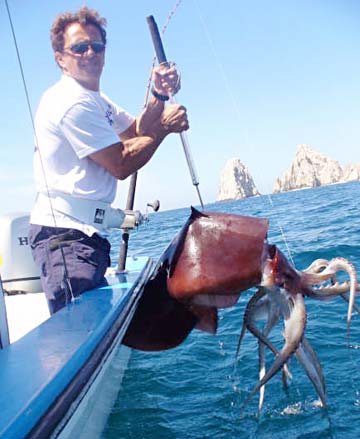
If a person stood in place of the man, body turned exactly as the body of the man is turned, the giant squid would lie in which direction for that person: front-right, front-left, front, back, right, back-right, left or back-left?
front

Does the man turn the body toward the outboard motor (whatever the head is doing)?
no

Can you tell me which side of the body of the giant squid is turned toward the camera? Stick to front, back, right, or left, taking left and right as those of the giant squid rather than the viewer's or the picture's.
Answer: right

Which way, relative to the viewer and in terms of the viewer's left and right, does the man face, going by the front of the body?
facing the viewer and to the right of the viewer

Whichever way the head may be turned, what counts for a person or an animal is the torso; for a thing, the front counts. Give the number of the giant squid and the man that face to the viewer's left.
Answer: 0

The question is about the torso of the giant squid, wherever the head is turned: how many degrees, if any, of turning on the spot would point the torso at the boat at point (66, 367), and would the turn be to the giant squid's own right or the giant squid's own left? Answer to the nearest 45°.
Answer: approximately 135° to the giant squid's own right

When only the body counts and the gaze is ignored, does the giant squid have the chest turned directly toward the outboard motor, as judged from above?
no

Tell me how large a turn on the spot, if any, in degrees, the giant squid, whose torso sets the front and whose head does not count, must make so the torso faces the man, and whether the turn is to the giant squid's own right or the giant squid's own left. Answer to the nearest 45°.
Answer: approximately 135° to the giant squid's own left

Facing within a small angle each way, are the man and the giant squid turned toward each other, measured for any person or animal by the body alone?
no
